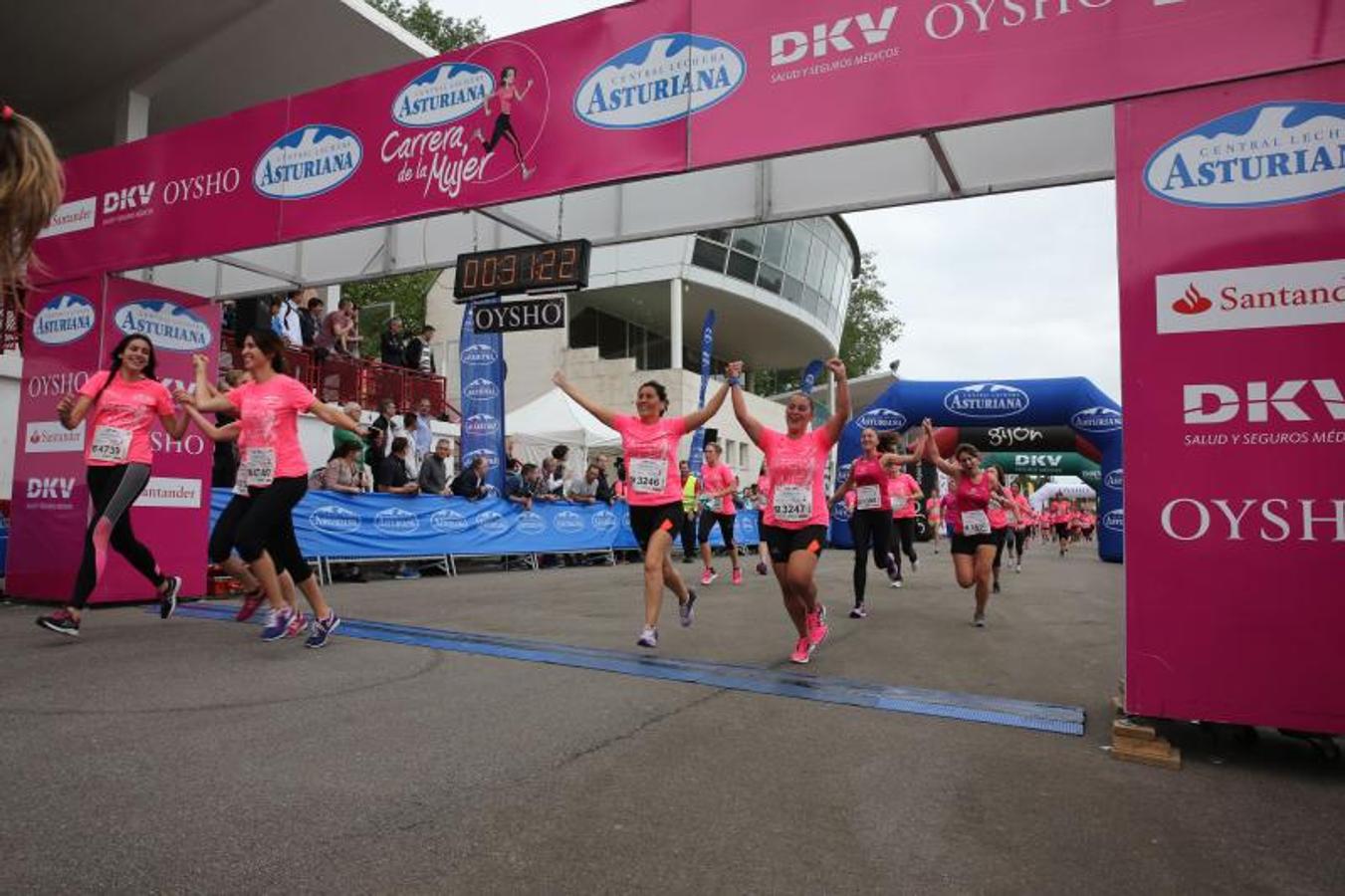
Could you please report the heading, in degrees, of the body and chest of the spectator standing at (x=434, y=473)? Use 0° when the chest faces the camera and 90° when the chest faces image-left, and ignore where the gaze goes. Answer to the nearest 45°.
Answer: approximately 315°

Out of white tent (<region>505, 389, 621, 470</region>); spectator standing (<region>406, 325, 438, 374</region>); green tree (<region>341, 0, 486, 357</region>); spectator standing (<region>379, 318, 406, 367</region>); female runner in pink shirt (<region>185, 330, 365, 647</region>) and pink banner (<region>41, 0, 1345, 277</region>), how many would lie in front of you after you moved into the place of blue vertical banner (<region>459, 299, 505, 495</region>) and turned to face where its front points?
2

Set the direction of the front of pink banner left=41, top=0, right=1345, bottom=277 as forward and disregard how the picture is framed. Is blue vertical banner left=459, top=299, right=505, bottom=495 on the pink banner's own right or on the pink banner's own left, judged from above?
on the pink banner's own right

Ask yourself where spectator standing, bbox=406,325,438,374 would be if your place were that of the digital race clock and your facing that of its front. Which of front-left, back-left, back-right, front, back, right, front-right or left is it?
back-right

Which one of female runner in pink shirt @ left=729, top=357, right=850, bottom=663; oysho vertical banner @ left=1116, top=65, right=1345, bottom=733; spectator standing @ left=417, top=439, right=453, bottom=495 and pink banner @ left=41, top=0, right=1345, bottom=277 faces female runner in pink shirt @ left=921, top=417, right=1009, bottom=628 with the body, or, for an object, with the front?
the spectator standing
